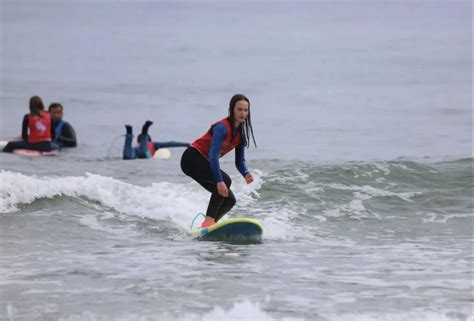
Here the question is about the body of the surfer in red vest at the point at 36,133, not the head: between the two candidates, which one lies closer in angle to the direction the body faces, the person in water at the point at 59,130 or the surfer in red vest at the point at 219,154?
the person in water

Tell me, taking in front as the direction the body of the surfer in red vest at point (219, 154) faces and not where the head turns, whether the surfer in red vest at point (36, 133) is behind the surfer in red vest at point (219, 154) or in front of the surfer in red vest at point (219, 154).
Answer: behind

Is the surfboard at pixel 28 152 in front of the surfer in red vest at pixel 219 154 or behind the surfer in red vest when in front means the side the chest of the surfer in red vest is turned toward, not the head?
behind

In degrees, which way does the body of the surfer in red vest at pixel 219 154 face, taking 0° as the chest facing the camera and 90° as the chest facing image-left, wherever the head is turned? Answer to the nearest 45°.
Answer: approximately 315°
